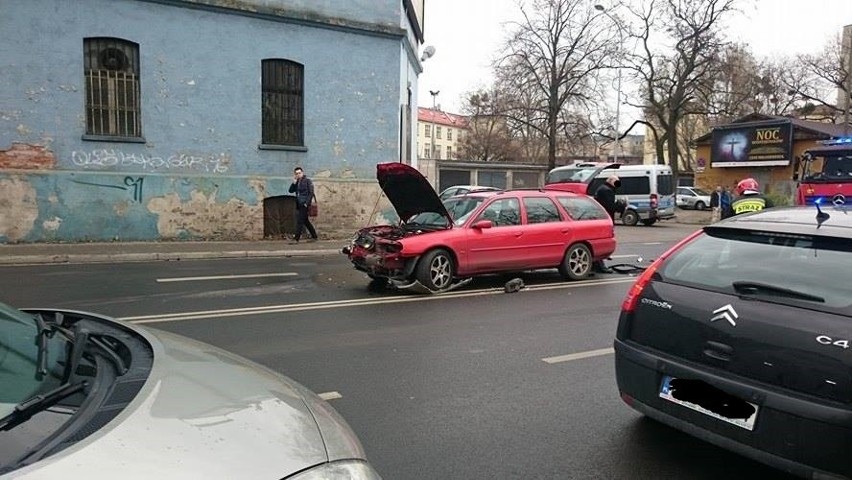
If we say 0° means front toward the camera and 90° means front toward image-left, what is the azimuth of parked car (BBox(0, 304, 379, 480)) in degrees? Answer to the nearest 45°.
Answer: approximately 315°

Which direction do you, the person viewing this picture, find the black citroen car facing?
facing away from the viewer and to the right of the viewer

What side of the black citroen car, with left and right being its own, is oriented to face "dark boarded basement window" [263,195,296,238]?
left

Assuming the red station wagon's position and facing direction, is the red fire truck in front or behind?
behind

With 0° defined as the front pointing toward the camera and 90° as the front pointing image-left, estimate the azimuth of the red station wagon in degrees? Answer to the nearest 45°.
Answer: approximately 45°
